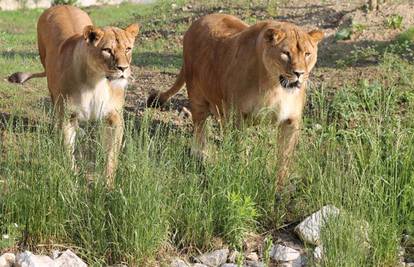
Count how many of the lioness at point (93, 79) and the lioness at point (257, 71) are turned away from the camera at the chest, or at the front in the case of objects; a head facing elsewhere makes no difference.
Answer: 0

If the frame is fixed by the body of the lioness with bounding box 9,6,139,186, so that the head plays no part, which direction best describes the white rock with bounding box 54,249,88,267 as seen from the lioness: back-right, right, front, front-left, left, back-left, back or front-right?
front-right

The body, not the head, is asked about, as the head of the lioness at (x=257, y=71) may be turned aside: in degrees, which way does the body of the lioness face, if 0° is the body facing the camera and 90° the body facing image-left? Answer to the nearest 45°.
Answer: approximately 315°

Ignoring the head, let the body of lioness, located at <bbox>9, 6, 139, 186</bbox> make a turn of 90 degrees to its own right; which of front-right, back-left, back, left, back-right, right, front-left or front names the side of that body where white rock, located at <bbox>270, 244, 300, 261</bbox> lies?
left

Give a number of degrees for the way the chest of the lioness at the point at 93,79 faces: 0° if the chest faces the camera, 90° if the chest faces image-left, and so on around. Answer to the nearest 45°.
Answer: approximately 315°

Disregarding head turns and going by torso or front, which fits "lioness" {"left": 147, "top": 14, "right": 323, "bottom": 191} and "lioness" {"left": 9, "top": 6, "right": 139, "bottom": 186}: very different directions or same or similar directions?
same or similar directions

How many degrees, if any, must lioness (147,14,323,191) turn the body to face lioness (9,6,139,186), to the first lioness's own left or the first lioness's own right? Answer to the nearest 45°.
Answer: approximately 135° to the first lioness's own right

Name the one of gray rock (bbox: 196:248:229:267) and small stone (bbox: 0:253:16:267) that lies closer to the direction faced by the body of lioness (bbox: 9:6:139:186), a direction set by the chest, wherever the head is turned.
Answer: the gray rock

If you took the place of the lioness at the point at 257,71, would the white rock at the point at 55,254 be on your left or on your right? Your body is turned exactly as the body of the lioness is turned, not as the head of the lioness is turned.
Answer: on your right

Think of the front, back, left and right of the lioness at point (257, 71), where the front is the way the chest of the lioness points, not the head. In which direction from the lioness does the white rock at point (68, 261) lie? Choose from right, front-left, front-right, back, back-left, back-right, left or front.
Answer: right

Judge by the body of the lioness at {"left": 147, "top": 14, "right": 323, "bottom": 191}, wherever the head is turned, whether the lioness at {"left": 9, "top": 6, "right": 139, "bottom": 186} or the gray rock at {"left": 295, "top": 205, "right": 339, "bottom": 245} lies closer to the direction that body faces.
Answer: the gray rock

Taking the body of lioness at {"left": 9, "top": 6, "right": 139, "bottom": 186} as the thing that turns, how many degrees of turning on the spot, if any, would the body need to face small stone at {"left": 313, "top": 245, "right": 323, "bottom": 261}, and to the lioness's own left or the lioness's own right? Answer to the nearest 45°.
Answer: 0° — it already faces it

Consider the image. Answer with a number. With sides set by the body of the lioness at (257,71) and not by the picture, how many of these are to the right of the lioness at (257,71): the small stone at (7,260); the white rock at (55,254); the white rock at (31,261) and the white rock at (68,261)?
4
